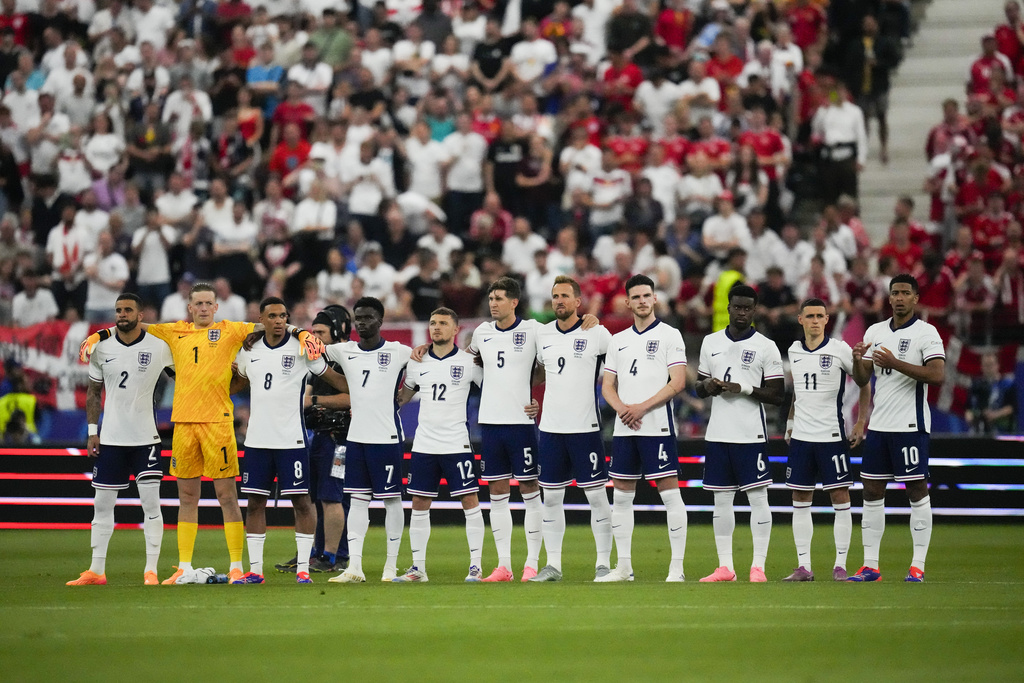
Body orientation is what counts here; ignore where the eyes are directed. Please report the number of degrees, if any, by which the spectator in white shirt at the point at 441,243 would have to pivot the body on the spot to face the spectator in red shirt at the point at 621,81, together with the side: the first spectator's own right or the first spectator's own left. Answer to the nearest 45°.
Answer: approximately 135° to the first spectator's own left

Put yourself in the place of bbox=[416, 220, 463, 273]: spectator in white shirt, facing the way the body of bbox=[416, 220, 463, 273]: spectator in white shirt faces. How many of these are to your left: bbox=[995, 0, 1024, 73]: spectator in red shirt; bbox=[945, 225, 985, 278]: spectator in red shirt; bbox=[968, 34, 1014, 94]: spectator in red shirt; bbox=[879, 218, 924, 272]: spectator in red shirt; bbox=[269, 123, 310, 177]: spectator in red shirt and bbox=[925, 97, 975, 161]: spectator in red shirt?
5

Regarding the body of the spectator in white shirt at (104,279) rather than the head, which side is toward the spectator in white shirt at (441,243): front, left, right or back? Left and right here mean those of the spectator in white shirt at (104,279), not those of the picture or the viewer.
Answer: left

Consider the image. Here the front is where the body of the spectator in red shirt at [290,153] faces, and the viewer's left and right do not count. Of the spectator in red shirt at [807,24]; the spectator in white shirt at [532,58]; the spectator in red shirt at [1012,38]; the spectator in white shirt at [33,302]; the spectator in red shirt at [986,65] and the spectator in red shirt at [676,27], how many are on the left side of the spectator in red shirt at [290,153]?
5

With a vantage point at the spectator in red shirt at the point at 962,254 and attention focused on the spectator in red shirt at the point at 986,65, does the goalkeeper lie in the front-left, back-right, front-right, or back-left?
back-left

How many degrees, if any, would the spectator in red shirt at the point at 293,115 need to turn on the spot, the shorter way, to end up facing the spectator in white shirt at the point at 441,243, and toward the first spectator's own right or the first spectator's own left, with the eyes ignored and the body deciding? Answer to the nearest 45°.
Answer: approximately 45° to the first spectator's own left

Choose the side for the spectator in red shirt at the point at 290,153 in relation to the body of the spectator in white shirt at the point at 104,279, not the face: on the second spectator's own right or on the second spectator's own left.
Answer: on the second spectator's own left

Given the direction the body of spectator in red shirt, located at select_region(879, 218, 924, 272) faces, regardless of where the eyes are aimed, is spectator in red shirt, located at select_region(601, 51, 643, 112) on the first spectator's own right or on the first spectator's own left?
on the first spectator's own right

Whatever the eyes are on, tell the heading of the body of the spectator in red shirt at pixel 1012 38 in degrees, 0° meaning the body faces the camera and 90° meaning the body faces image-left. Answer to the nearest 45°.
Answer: approximately 45°
